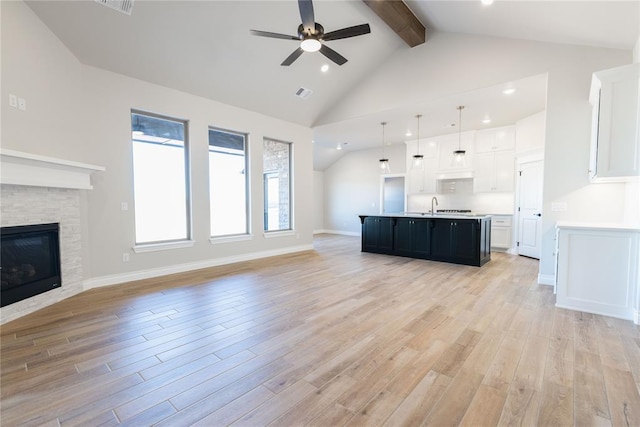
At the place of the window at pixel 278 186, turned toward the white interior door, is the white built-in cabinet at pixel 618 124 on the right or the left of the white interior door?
right

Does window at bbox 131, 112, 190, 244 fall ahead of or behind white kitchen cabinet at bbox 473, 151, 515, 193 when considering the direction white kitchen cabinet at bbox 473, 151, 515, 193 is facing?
ahead

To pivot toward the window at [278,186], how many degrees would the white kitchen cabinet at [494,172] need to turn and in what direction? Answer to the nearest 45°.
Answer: approximately 45° to its right

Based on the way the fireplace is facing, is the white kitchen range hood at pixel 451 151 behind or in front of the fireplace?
in front

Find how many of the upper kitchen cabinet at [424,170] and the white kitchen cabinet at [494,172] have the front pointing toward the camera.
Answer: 2

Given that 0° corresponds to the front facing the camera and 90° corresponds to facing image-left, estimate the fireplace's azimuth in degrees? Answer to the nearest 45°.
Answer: approximately 315°

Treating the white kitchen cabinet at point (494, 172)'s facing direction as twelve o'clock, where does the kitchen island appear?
The kitchen island is roughly at 1 o'clock from the white kitchen cabinet.

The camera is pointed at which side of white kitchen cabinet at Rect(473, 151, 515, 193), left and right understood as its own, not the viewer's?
front

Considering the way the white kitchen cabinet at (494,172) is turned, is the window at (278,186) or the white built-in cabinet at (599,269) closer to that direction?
the white built-in cabinet
